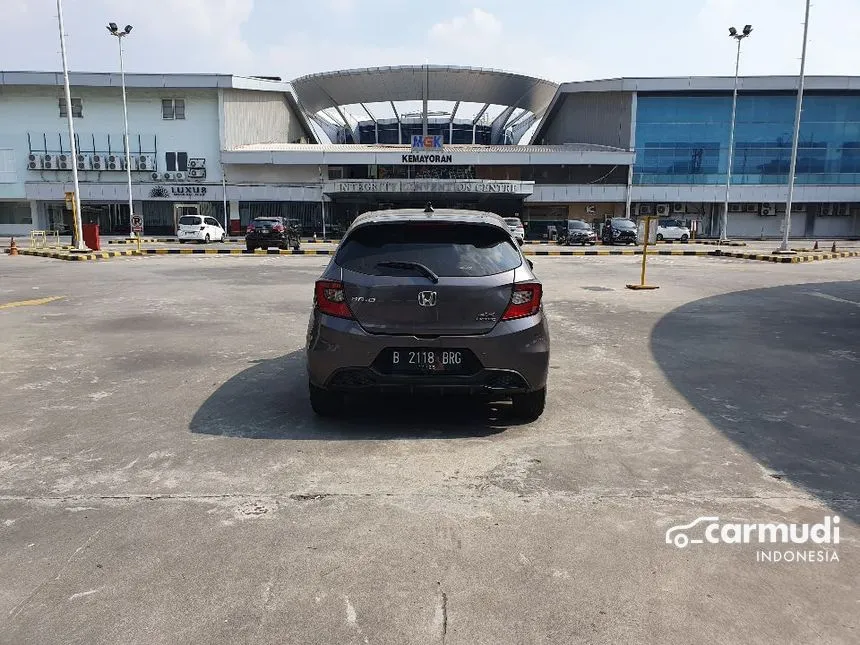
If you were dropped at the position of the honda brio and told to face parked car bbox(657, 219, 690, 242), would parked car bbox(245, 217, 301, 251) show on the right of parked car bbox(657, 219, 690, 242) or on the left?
left

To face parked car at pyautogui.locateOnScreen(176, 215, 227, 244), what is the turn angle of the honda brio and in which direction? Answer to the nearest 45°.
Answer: approximately 45° to its left

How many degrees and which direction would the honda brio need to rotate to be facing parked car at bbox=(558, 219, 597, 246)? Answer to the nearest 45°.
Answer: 0° — it already faces it

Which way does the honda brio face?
away from the camera

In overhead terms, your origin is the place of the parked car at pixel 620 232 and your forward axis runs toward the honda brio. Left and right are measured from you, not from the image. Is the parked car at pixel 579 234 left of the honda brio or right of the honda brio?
right
